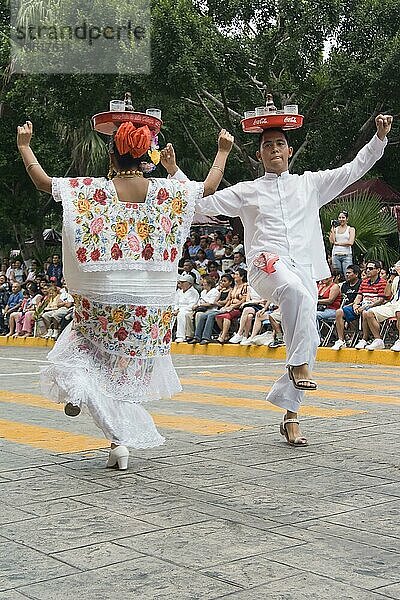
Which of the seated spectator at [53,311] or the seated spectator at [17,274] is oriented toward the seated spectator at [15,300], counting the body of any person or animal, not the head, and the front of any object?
the seated spectator at [17,274]

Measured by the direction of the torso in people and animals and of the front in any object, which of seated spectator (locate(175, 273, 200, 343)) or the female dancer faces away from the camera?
the female dancer

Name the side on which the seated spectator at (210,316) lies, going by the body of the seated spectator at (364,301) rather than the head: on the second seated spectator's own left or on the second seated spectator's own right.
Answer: on the second seated spectator's own right

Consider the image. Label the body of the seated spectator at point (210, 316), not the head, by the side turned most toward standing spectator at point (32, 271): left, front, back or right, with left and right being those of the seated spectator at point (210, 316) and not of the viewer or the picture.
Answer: right

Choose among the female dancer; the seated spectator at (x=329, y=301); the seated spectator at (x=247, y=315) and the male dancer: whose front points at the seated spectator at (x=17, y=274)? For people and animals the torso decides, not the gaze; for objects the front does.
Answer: the female dancer

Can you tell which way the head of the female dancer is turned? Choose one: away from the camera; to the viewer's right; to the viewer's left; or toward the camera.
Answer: away from the camera

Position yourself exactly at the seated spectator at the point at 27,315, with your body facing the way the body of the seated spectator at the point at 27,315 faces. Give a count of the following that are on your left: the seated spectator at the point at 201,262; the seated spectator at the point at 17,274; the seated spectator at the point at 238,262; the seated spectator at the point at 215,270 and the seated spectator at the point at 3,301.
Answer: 3
